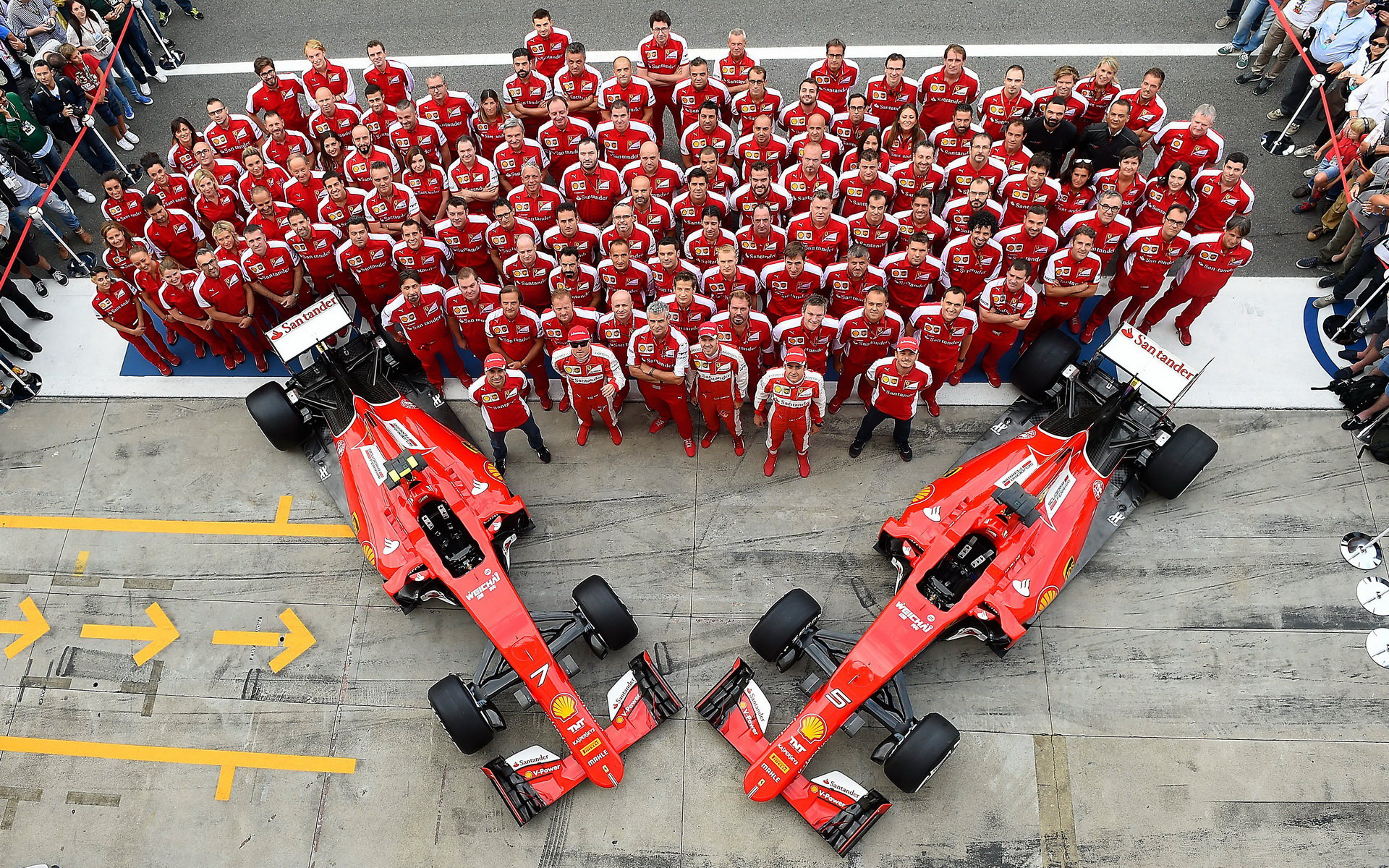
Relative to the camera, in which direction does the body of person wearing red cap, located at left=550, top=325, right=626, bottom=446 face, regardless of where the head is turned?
toward the camera

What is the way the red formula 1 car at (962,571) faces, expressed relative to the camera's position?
facing the viewer and to the left of the viewer

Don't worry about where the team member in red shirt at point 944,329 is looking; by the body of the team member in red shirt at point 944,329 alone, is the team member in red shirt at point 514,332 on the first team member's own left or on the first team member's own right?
on the first team member's own right

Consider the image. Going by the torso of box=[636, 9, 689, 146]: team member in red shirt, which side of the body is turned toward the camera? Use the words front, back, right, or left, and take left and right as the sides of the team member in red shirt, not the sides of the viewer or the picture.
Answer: front

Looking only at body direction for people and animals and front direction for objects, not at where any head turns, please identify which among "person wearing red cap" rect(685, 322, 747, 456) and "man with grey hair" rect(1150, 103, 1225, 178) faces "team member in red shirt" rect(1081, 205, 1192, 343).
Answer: the man with grey hair

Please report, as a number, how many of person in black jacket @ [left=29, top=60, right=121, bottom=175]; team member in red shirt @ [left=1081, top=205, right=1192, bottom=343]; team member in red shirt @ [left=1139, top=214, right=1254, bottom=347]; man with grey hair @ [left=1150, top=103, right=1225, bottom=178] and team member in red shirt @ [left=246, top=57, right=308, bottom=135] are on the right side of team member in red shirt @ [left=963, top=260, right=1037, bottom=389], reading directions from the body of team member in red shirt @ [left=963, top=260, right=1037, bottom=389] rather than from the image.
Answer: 2

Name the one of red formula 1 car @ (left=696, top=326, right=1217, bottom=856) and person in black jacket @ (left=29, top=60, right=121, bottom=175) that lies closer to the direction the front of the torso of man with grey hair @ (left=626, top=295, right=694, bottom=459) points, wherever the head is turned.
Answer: the red formula 1 car

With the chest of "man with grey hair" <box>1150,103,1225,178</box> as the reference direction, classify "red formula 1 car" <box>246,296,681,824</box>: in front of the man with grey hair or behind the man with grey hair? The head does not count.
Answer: in front

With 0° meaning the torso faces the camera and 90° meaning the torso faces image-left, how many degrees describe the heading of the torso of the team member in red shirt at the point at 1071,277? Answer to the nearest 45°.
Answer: approximately 0°

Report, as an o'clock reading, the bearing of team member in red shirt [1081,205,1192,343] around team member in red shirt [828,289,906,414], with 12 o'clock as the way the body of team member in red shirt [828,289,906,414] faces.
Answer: team member in red shirt [1081,205,1192,343] is roughly at 8 o'clock from team member in red shirt [828,289,906,414].

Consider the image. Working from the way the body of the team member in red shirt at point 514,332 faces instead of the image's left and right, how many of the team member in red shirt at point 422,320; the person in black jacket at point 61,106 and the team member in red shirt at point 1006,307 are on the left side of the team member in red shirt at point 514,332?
1

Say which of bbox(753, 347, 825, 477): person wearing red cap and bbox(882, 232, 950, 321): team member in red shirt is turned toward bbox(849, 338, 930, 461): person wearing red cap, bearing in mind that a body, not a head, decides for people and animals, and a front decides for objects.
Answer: the team member in red shirt

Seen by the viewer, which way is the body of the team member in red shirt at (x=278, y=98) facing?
toward the camera

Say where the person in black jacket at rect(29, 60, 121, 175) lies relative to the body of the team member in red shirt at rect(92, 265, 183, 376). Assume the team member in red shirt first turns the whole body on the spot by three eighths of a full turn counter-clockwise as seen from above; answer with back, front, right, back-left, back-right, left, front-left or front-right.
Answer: front-left
